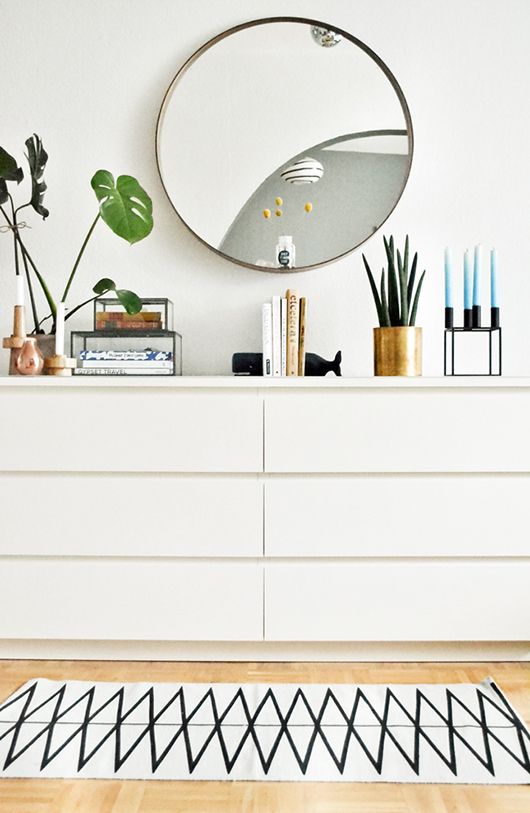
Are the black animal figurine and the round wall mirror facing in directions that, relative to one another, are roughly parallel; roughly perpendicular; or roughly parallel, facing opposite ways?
roughly perpendicular

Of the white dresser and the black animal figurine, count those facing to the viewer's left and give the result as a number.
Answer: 1

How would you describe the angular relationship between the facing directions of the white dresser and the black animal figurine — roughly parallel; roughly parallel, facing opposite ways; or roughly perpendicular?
roughly perpendicular

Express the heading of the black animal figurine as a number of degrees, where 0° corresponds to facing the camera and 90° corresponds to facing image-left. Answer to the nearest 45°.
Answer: approximately 90°

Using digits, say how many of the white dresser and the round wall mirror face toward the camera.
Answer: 2
